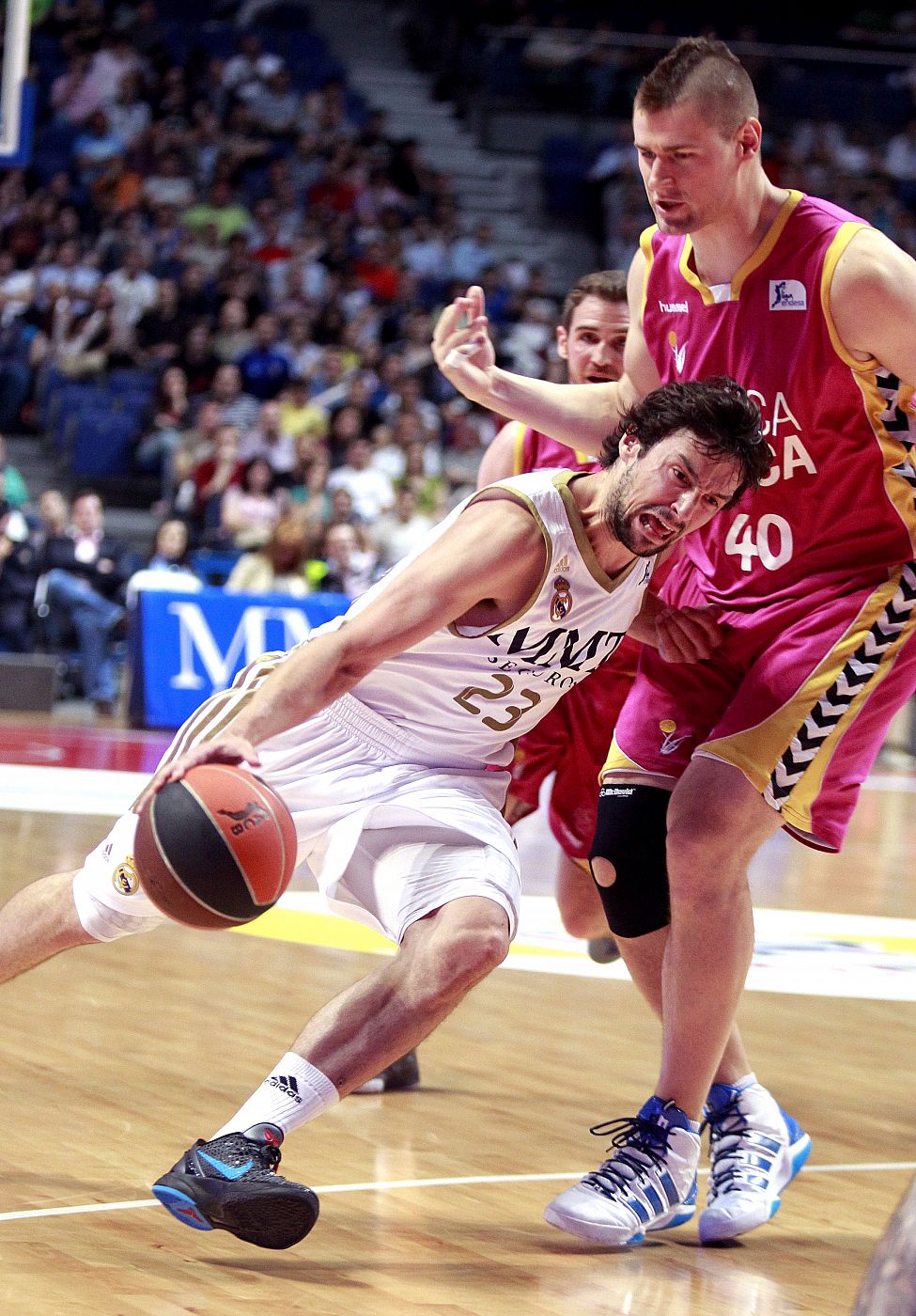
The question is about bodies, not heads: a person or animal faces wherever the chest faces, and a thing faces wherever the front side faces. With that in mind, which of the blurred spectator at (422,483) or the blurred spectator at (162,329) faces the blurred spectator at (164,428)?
the blurred spectator at (162,329)

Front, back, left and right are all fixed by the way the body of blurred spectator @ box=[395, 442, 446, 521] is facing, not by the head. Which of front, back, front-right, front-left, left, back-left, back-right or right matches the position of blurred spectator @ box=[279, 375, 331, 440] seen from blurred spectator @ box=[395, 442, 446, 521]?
back-right

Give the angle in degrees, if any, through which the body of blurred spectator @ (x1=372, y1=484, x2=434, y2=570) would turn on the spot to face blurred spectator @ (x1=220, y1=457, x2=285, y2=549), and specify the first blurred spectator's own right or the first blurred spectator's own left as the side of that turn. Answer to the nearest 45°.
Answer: approximately 90° to the first blurred spectator's own right

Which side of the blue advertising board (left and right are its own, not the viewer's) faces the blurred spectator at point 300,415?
back

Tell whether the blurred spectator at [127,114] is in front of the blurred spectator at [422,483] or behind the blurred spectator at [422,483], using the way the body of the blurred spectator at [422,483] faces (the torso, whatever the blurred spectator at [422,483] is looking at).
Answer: behind

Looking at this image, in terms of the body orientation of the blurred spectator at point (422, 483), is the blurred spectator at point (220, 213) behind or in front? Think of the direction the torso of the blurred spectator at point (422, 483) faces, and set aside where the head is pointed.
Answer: behind

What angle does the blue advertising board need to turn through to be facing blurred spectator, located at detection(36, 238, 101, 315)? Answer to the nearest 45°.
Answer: approximately 180°

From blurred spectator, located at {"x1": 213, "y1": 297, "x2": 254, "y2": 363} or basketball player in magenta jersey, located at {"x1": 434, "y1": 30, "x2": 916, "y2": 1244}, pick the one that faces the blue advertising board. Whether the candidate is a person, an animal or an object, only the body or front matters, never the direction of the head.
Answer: the blurred spectator

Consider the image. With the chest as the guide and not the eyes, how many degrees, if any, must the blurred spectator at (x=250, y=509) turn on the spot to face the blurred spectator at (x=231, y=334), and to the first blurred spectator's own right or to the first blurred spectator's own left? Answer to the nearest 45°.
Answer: approximately 180°

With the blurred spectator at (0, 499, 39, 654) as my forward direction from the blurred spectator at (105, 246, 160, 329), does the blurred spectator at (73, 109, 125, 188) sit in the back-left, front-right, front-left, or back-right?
back-right

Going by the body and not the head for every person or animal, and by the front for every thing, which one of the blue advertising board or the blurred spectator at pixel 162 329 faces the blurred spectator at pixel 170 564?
the blurred spectator at pixel 162 329

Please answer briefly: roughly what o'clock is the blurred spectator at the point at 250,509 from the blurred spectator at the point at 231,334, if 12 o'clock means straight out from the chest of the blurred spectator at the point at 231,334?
the blurred spectator at the point at 250,509 is roughly at 12 o'clock from the blurred spectator at the point at 231,334.

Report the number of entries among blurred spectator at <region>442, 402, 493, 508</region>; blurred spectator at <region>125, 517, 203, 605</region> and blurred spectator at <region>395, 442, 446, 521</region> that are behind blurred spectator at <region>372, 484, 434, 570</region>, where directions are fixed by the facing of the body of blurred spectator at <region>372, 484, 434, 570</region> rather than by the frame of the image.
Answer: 2
